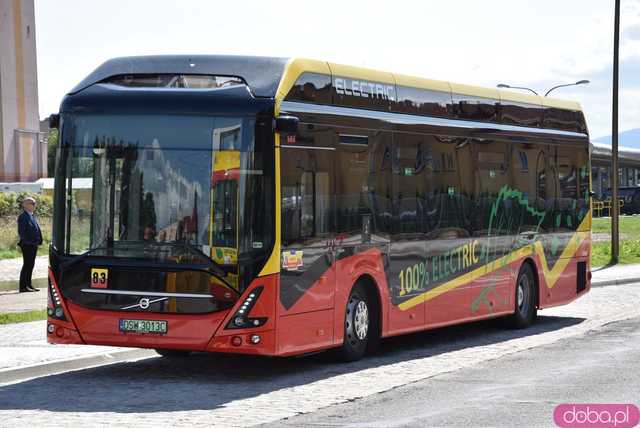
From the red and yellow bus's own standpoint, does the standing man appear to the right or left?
on its right

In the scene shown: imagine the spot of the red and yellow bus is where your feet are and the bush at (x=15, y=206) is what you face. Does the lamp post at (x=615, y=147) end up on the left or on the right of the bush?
right

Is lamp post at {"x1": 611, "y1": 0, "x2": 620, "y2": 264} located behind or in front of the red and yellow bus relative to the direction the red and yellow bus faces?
behind

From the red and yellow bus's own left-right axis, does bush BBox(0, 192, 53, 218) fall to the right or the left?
on its right

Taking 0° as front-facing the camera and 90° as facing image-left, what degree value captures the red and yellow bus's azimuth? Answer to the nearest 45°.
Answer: approximately 45°
